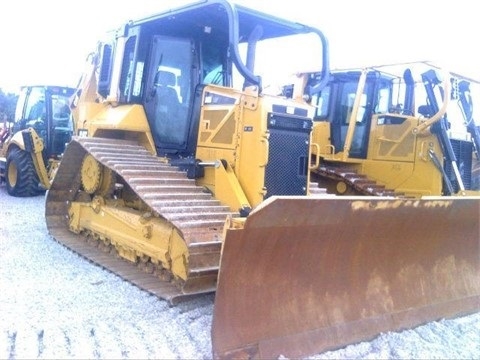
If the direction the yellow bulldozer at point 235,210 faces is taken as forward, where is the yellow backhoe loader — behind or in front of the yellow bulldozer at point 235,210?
behind

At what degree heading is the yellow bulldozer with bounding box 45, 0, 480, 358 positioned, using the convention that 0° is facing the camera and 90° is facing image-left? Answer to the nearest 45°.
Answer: approximately 315°

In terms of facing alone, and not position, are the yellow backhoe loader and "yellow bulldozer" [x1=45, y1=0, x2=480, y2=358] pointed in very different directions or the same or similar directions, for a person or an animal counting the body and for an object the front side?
very different directions

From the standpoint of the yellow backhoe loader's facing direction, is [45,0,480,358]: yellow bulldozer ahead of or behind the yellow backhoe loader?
behind
